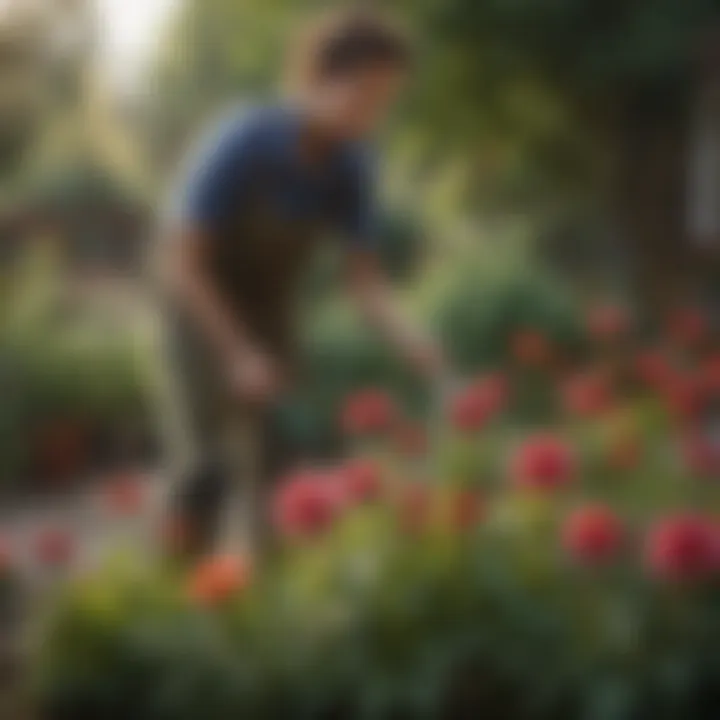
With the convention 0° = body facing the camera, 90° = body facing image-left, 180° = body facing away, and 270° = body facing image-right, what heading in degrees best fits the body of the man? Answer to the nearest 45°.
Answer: approximately 315°
